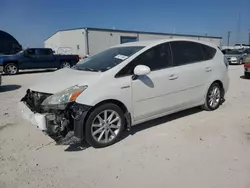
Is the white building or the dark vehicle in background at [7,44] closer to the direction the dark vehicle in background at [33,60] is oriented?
the dark vehicle in background

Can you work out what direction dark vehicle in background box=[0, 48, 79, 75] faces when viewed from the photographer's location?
facing to the left of the viewer

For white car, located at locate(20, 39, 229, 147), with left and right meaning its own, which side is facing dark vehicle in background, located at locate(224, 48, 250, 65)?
back

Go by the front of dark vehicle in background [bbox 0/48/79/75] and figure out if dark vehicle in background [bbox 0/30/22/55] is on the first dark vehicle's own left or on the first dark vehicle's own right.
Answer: on the first dark vehicle's own right

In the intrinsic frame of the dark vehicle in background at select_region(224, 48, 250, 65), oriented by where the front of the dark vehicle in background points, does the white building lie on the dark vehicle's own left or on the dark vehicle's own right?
on the dark vehicle's own right

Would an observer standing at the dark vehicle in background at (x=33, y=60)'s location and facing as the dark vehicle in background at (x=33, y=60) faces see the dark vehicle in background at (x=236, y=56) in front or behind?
behind

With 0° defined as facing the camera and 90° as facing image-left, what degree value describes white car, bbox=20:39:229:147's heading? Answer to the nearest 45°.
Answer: approximately 45°

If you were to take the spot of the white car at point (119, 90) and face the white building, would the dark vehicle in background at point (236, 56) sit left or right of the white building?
right

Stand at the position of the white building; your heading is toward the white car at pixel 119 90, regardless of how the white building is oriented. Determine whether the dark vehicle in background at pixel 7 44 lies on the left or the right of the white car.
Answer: right

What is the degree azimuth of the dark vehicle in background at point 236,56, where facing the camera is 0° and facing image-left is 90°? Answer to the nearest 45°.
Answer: approximately 45°
